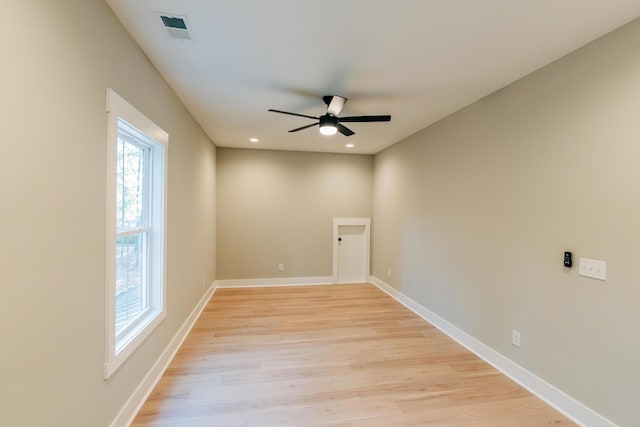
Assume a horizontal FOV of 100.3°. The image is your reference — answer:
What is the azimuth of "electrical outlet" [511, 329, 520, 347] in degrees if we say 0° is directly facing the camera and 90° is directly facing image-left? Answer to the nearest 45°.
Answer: approximately 45°

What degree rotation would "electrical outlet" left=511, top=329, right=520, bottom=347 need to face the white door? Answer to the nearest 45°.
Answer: approximately 90° to its right

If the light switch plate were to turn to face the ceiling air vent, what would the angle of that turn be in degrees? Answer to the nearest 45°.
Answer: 0° — it already faces it

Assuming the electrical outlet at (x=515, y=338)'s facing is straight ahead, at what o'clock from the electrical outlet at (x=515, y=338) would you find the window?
The window is roughly at 12 o'clock from the electrical outlet.

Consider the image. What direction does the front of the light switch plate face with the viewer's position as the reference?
facing the viewer and to the left of the viewer

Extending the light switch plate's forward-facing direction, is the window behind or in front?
in front

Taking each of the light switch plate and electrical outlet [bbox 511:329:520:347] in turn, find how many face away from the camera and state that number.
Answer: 0

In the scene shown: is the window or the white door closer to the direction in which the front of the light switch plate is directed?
the window
